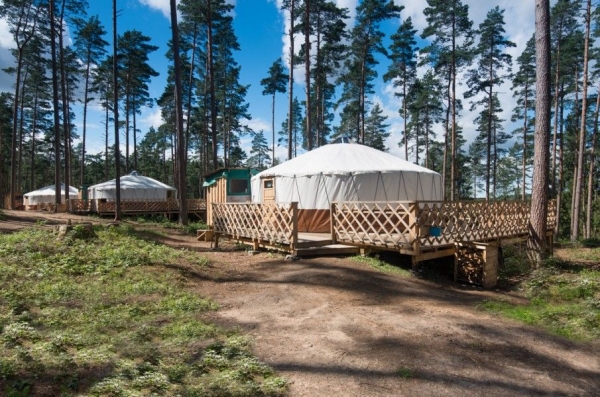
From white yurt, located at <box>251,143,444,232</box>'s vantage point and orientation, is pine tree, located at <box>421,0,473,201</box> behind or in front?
behind

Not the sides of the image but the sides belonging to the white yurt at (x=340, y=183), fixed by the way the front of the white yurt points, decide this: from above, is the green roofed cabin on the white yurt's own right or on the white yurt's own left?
on the white yurt's own right

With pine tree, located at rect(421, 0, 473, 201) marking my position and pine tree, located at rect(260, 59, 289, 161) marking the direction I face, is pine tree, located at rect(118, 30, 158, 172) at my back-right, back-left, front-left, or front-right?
front-left

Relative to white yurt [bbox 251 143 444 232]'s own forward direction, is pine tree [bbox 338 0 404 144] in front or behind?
behind

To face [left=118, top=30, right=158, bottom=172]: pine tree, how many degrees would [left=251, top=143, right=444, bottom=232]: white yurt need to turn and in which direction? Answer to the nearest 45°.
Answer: approximately 90° to its right

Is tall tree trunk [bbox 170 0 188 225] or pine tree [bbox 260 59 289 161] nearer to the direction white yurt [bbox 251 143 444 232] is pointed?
the tall tree trunk

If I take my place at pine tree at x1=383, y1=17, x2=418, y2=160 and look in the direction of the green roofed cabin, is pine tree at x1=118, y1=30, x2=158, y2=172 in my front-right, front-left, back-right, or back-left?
front-right

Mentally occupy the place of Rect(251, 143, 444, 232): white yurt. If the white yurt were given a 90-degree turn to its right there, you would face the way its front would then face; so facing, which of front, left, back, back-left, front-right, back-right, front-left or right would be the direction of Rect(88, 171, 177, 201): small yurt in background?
front

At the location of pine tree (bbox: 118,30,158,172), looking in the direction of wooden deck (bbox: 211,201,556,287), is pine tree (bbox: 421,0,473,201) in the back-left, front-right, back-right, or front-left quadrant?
front-left

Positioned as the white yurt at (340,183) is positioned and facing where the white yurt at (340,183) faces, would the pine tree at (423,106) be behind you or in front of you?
behind
